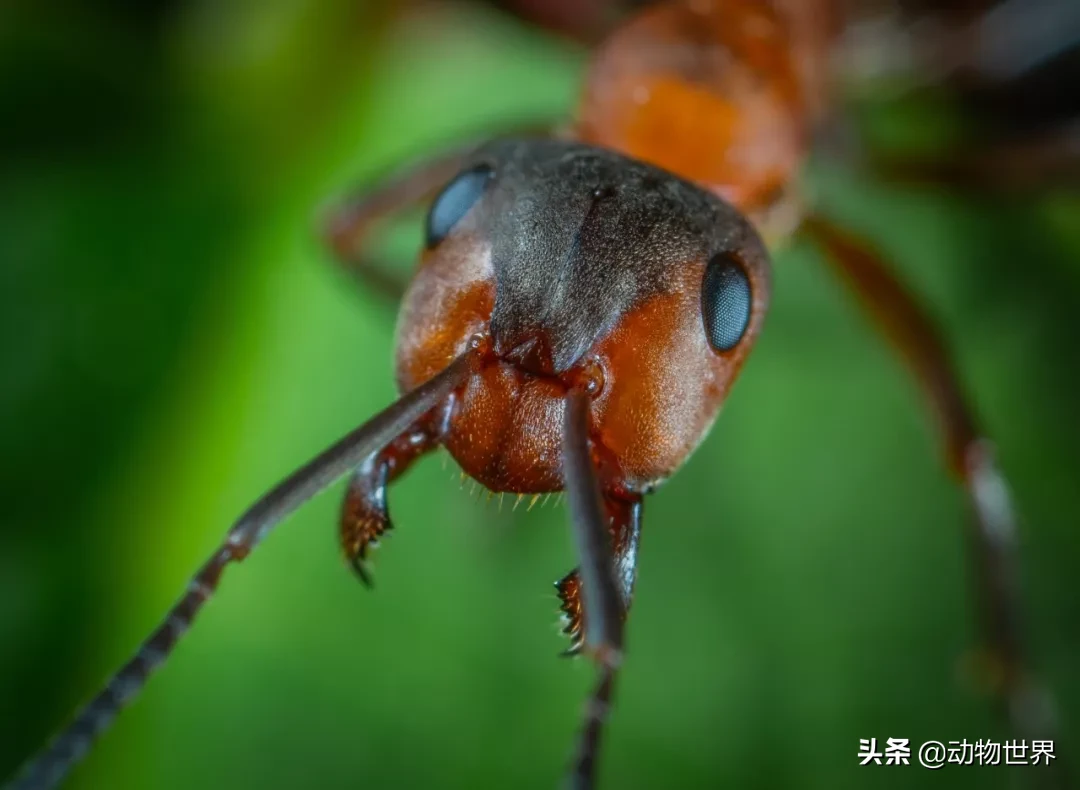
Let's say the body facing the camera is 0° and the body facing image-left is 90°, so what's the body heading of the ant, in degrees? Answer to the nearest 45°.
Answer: approximately 0°
